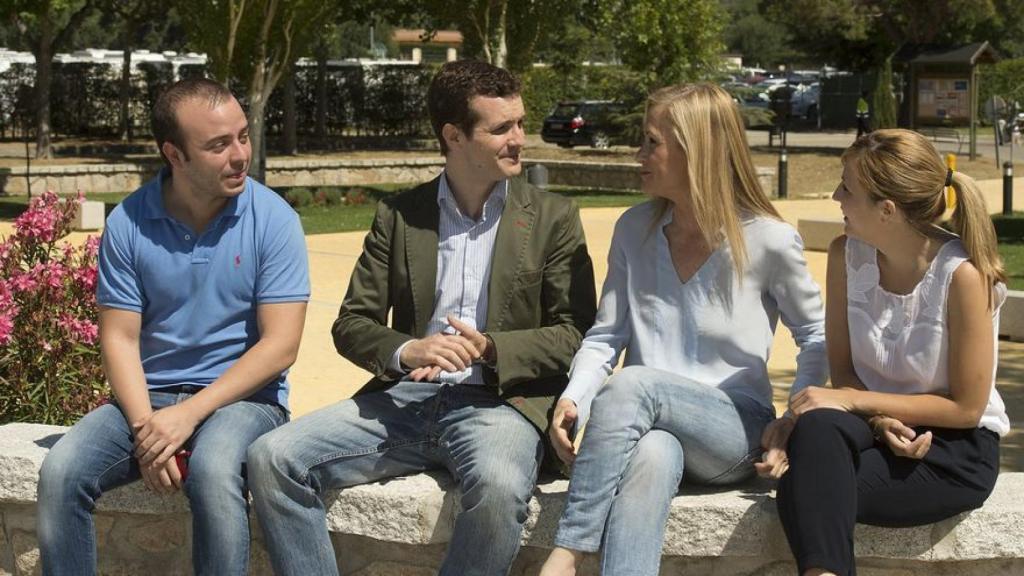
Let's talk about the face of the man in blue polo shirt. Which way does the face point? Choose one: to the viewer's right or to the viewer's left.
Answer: to the viewer's right

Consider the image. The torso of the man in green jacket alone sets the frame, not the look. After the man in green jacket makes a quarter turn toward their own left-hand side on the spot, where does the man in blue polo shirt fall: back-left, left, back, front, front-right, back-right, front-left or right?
back

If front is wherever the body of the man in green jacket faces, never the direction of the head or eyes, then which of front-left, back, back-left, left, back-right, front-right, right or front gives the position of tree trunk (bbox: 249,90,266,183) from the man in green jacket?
back

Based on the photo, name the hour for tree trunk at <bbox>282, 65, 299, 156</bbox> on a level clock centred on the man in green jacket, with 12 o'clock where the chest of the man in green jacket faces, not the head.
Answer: The tree trunk is roughly at 6 o'clock from the man in green jacket.

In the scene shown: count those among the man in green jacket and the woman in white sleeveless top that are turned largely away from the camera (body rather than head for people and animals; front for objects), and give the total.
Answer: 0

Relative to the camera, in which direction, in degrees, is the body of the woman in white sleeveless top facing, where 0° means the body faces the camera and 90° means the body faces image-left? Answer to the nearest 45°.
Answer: approximately 45°

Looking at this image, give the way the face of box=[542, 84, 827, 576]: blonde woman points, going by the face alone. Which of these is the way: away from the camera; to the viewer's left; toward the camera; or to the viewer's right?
to the viewer's left

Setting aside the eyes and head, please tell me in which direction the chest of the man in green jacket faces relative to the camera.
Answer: toward the camera

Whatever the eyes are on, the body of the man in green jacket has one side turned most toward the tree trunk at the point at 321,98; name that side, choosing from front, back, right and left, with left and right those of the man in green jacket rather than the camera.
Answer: back

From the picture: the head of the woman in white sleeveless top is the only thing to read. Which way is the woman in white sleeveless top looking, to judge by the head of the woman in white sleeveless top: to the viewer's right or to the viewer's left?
to the viewer's left

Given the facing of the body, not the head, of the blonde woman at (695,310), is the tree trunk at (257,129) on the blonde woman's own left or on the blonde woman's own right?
on the blonde woman's own right

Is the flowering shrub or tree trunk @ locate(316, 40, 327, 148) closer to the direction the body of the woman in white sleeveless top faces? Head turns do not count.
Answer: the flowering shrub

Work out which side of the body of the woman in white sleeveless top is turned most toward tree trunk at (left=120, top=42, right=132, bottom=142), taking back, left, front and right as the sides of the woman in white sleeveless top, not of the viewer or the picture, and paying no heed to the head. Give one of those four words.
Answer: right

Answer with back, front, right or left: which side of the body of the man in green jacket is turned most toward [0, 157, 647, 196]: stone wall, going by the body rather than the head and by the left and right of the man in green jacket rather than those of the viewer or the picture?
back

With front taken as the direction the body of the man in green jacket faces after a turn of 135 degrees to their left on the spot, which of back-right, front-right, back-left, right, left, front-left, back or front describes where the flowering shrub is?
left

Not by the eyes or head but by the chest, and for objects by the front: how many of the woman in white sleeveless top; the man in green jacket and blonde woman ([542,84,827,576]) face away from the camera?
0

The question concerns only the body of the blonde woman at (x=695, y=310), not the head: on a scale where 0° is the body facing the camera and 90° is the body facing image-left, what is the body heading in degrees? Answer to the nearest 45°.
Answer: approximately 45°
